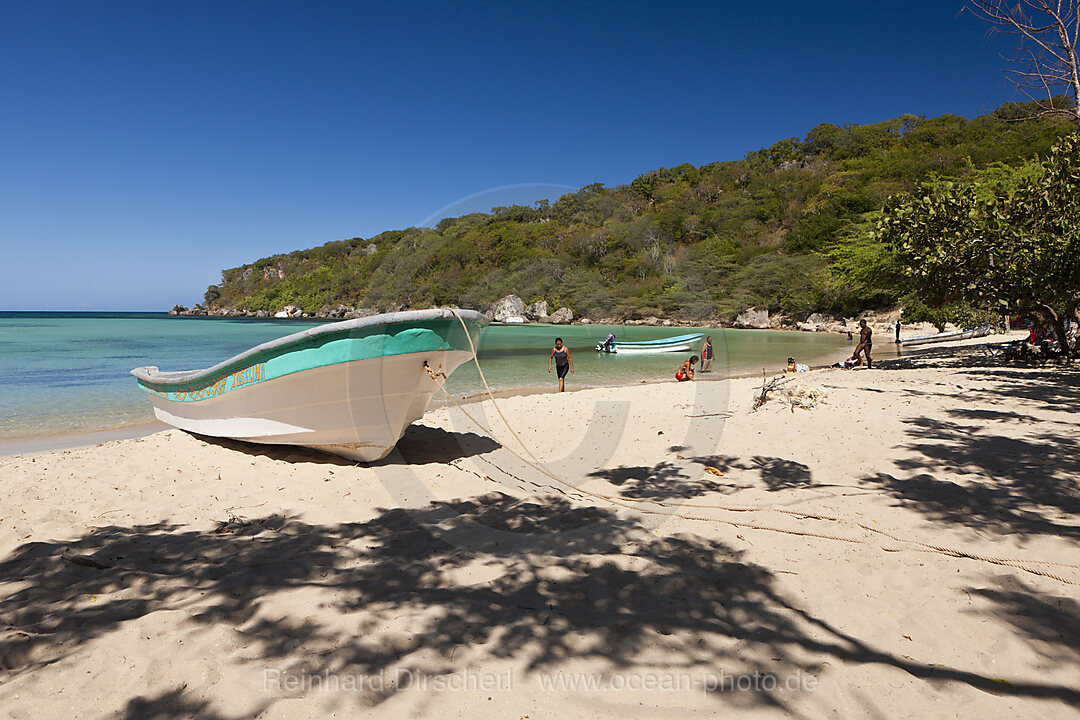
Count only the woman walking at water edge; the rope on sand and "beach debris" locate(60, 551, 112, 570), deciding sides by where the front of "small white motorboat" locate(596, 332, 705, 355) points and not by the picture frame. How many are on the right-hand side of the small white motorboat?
3

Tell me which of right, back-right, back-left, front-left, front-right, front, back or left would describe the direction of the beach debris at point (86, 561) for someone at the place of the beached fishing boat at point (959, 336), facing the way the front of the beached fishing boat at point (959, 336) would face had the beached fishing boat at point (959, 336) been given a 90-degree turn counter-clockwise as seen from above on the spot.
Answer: back

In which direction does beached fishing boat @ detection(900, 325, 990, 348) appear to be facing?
to the viewer's right

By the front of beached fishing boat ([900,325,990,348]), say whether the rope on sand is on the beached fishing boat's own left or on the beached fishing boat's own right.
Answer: on the beached fishing boat's own right

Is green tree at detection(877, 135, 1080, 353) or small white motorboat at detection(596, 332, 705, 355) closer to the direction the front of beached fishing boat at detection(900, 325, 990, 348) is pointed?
the green tree

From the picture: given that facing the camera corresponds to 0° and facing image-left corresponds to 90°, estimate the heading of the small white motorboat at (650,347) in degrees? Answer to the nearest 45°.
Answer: approximately 270°
